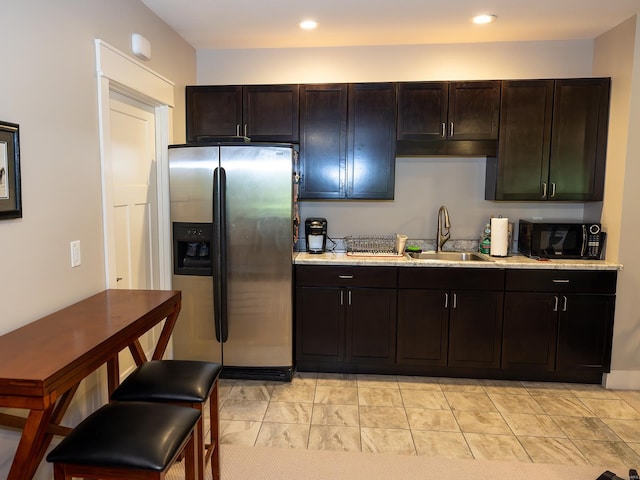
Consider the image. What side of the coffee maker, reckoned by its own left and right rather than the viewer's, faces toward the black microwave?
left

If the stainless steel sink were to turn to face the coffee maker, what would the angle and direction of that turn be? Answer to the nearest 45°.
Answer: approximately 90° to its right

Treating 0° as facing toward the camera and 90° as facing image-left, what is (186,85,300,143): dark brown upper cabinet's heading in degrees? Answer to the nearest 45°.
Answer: approximately 0°

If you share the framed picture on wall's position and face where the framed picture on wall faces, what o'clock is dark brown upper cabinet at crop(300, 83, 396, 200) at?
The dark brown upper cabinet is roughly at 10 o'clock from the framed picture on wall.

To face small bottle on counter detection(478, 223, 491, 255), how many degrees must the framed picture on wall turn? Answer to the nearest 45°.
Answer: approximately 45° to its left

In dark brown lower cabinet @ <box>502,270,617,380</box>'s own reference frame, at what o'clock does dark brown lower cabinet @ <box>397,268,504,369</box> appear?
dark brown lower cabinet @ <box>397,268,504,369</box> is roughly at 2 o'clock from dark brown lower cabinet @ <box>502,270,617,380</box>.

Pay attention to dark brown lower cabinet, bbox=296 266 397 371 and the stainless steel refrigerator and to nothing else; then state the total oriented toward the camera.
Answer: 2

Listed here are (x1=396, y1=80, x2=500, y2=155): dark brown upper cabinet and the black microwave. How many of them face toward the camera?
2
